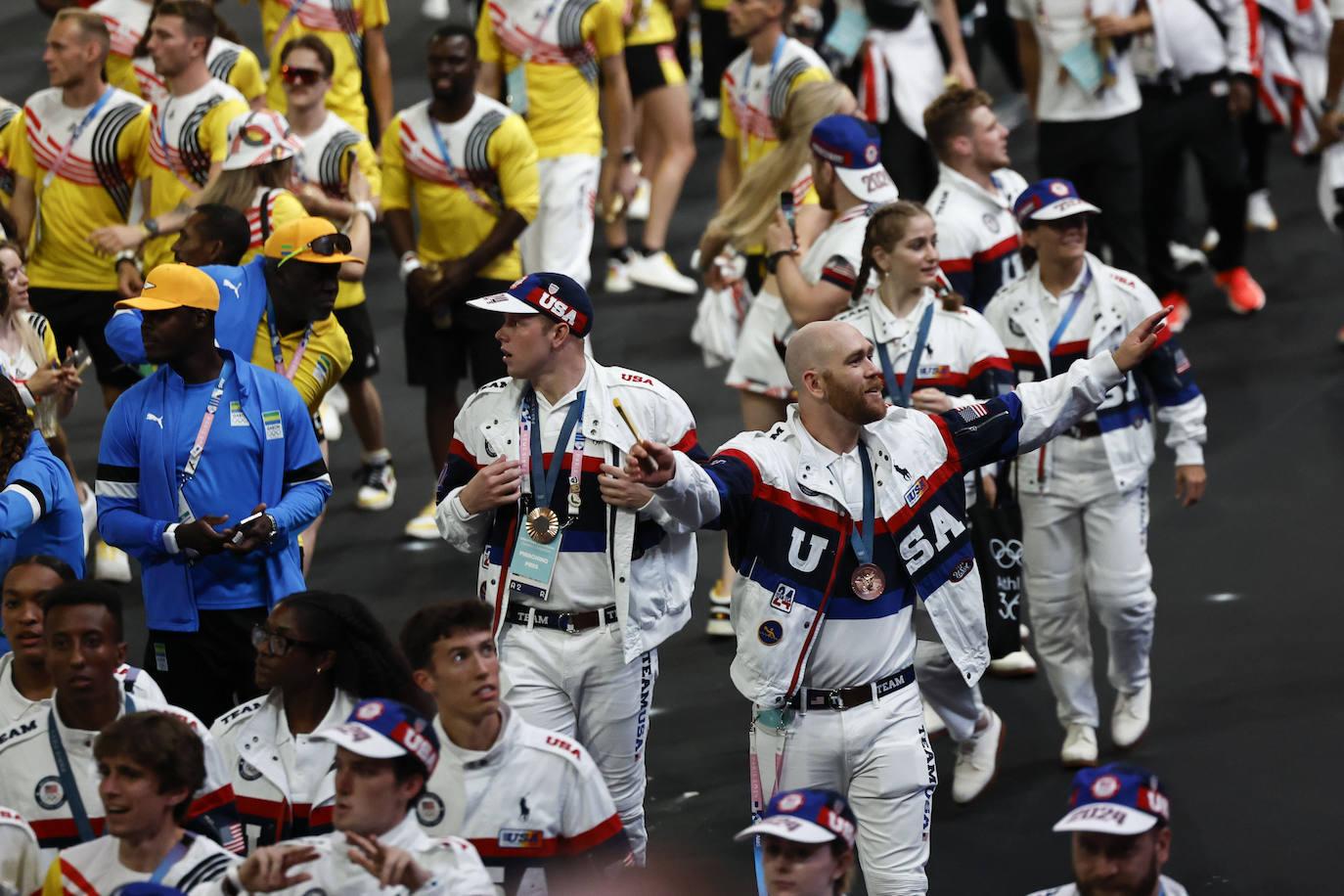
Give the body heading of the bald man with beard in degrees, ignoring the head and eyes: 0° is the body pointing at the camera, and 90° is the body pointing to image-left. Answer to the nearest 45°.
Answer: approximately 0°

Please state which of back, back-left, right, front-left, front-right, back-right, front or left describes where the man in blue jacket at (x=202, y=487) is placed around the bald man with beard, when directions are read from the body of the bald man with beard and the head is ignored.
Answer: right

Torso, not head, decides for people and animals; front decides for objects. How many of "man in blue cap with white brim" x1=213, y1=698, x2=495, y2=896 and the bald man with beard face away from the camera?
0

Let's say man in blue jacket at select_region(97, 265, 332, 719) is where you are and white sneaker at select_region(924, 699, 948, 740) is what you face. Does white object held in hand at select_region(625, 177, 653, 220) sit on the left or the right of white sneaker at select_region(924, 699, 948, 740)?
left

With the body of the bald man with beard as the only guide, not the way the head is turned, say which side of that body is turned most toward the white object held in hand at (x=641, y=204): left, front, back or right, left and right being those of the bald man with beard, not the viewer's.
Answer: back

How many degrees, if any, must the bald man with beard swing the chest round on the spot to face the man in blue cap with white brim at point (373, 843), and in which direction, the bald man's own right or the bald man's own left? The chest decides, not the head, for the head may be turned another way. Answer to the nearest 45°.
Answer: approximately 45° to the bald man's own right

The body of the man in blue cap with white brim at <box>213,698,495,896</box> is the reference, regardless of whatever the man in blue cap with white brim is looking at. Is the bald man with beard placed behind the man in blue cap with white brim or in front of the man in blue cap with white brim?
behind

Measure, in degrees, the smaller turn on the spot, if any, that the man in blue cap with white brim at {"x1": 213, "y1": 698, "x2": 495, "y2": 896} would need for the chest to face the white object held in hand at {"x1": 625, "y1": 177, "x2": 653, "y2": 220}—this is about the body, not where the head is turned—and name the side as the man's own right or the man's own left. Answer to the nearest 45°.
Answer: approximately 135° to the man's own right

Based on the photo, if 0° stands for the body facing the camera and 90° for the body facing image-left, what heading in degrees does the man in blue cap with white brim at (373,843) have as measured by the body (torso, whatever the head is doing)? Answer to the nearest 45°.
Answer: approximately 45°

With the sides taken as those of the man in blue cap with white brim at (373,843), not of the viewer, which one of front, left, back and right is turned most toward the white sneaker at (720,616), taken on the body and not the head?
back

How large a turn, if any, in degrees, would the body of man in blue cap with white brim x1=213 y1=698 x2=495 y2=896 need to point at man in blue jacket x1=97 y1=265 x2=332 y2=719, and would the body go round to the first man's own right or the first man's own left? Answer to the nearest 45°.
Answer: approximately 135° to the first man's own right
